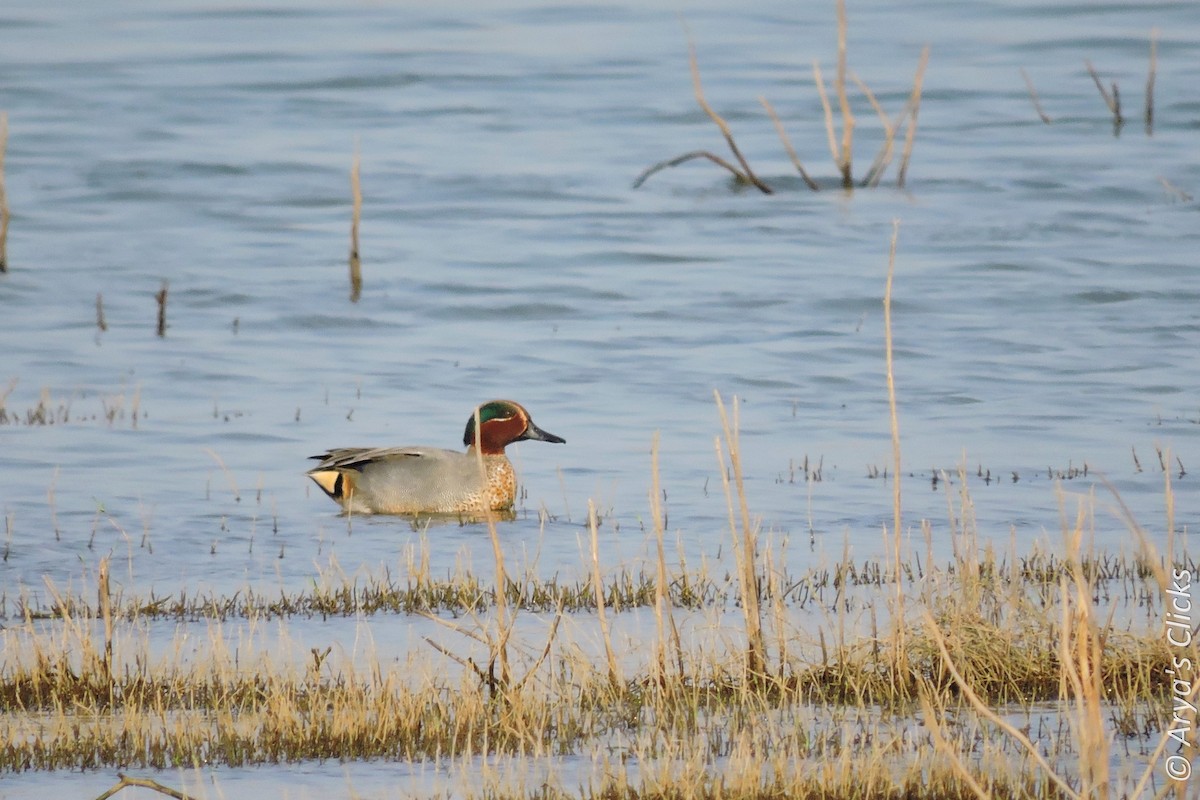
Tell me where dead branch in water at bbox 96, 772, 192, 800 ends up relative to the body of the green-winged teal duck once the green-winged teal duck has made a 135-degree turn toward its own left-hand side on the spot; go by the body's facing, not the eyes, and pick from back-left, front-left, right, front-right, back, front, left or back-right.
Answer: back-left

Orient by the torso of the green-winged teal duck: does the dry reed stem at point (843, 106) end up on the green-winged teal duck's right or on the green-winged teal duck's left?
on the green-winged teal duck's left

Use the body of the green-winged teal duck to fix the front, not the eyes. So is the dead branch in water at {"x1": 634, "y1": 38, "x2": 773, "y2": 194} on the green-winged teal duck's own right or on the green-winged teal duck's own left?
on the green-winged teal duck's own left

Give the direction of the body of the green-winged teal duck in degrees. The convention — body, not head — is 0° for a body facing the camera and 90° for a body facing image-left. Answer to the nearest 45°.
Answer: approximately 270°

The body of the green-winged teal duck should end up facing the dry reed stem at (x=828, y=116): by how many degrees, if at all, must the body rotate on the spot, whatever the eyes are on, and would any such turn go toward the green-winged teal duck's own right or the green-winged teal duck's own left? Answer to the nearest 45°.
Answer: approximately 45° to the green-winged teal duck's own left

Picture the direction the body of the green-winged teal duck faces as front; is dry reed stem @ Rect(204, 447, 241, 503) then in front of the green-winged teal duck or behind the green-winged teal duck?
behind

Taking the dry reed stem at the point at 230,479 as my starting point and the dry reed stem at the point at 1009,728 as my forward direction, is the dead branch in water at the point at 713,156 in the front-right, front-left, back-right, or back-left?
back-left
